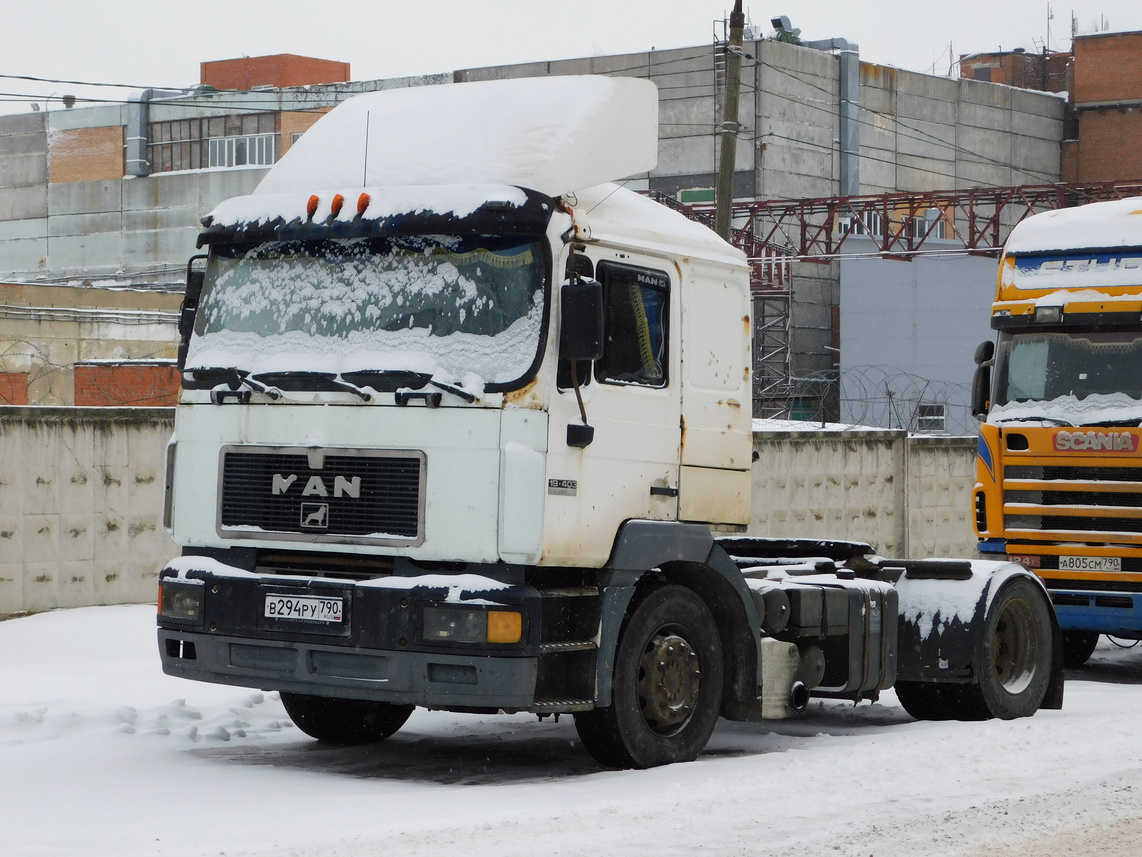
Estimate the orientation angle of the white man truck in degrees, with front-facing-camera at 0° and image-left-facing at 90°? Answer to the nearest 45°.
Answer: approximately 45°

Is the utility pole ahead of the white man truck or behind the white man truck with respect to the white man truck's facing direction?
behind
